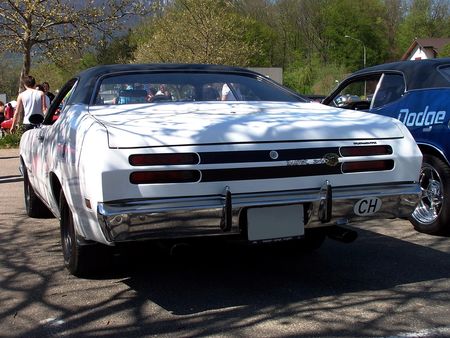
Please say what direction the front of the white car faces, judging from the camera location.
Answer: facing away from the viewer and to the left of the viewer

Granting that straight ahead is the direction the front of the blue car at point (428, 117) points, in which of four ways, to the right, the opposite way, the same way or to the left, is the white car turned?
the same way

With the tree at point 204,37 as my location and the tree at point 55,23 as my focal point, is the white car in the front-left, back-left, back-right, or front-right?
front-left

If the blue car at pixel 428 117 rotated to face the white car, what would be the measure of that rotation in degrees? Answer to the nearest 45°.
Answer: approximately 90° to its left

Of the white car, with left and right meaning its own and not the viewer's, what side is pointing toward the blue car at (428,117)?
right

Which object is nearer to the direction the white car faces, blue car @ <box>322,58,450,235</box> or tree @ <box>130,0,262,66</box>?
the tree

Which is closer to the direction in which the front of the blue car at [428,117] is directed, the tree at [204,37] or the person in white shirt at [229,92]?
the tree

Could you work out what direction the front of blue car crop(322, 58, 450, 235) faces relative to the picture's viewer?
facing away from the viewer and to the left of the viewer

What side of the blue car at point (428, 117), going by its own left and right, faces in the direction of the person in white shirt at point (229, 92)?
left

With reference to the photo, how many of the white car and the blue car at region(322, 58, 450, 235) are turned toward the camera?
0

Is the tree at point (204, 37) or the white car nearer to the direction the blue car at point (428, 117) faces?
the tree

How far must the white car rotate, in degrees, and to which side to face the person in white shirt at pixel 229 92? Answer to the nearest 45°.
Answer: approximately 45° to its right

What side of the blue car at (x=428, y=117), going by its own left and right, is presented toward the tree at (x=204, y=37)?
front

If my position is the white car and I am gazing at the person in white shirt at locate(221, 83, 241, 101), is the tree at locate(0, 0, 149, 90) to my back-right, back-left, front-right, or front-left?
front-left
